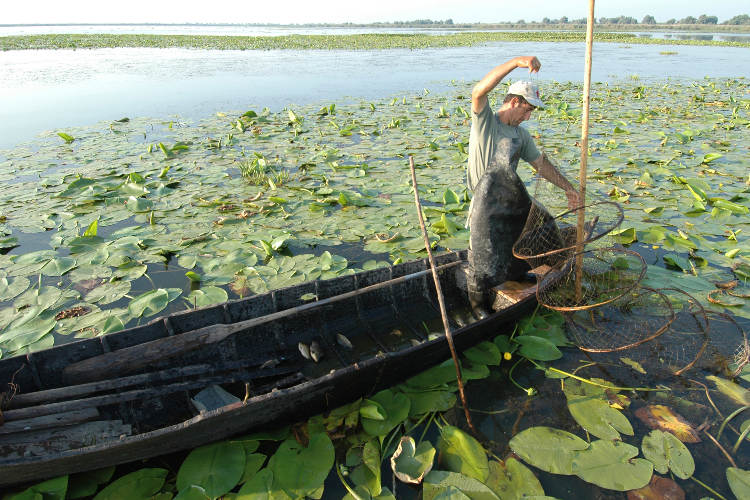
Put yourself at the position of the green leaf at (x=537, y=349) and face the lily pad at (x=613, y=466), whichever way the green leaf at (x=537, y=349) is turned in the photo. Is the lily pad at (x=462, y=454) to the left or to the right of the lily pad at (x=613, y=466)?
right

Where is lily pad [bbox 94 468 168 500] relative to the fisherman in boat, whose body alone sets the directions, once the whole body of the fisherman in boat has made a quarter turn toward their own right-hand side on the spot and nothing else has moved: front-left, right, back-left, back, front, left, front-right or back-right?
front

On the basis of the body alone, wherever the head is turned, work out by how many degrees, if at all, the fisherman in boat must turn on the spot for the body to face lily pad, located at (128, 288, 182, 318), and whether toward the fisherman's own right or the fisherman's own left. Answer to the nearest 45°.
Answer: approximately 135° to the fisherman's own right

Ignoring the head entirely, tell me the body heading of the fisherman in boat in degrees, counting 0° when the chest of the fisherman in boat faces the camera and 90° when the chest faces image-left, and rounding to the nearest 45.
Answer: approximately 315°

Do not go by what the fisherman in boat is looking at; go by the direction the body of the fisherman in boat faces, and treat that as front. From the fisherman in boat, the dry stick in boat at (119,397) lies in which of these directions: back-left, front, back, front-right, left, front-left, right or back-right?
right

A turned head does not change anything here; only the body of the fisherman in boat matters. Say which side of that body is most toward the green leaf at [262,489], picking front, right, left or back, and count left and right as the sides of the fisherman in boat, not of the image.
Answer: right

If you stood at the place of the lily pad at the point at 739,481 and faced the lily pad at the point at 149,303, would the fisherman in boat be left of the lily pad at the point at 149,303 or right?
right

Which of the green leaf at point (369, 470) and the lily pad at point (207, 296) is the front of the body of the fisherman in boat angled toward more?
the green leaf

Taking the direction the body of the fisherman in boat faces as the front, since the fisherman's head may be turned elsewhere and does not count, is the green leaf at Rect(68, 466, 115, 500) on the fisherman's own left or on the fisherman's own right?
on the fisherman's own right

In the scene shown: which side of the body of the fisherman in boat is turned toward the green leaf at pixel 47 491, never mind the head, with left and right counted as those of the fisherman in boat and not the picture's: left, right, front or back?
right

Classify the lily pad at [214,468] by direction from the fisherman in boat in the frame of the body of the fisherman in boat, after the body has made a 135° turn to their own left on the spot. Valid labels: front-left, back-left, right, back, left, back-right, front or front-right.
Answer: back-left

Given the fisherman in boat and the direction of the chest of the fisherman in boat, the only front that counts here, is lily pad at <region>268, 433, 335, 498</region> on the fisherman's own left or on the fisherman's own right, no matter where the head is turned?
on the fisherman's own right
